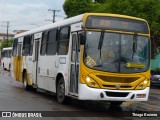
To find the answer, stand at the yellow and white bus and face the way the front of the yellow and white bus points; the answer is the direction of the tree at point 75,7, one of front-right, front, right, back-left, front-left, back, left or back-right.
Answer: back-left

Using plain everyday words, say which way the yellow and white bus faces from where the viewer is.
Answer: facing the viewer and to the right of the viewer

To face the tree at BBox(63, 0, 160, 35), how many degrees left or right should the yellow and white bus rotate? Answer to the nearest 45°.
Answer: approximately 135° to its left
